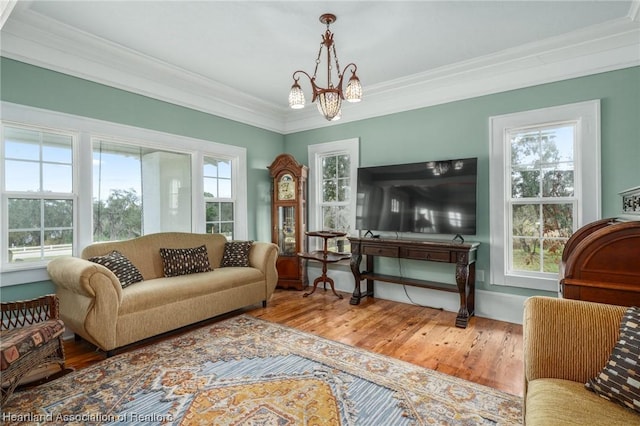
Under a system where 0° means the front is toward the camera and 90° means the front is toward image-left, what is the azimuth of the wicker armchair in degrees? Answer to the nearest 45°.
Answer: approximately 315°

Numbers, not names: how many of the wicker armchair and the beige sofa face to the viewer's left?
0

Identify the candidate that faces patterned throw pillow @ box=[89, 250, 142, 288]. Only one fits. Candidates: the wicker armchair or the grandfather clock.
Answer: the grandfather clock

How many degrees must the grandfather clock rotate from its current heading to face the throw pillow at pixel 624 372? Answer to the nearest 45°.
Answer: approximately 45° to its left

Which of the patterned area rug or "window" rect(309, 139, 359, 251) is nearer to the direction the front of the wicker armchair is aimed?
the patterned area rug

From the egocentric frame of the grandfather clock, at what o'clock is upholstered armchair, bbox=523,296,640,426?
The upholstered armchair is roughly at 10 o'clock from the grandfather clock.

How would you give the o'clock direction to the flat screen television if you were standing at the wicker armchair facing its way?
The flat screen television is roughly at 11 o'clock from the wicker armchair.

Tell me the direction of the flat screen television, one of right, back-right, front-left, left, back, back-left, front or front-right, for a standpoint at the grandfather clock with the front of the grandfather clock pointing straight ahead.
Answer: left

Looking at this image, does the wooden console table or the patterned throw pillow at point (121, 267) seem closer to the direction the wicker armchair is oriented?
the wooden console table

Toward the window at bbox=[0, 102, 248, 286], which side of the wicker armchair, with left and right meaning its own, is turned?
left

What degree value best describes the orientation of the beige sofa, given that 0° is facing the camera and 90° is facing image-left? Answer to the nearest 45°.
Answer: approximately 315°

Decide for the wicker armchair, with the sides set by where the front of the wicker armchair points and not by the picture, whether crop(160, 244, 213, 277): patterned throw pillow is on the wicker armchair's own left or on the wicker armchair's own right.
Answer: on the wicker armchair's own left

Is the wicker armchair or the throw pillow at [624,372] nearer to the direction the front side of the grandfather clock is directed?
the wicker armchair

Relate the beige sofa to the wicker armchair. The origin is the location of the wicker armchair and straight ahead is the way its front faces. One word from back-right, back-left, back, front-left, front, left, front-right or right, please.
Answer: left
